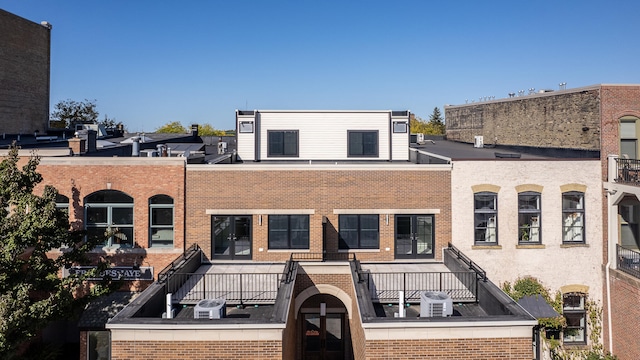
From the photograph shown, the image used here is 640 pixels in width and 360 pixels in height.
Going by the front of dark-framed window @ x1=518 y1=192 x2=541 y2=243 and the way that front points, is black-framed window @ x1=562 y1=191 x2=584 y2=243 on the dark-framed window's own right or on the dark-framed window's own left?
on the dark-framed window's own left

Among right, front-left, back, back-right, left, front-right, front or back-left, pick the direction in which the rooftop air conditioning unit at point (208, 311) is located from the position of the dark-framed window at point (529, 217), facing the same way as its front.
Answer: front-right

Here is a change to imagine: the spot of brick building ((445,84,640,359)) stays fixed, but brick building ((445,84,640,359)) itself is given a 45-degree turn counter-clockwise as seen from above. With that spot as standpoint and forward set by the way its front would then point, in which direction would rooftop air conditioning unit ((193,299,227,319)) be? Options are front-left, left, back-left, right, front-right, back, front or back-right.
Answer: right

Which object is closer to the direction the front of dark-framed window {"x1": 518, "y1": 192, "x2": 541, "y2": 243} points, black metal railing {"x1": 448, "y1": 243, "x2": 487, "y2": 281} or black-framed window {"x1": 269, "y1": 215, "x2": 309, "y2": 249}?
the black metal railing

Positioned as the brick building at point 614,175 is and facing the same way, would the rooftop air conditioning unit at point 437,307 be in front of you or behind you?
in front

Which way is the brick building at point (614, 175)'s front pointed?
toward the camera

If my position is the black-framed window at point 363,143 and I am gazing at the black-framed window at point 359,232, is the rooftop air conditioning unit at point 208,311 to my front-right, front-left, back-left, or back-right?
front-right

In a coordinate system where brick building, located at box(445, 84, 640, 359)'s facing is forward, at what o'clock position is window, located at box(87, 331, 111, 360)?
The window is roughly at 2 o'clock from the brick building.

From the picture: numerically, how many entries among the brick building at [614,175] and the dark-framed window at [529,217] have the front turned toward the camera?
2

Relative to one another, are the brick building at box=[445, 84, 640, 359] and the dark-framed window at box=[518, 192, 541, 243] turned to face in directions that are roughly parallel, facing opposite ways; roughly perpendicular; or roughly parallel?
roughly parallel

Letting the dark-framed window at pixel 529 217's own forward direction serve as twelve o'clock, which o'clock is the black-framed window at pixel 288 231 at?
The black-framed window is roughly at 2 o'clock from the dark-framed window.

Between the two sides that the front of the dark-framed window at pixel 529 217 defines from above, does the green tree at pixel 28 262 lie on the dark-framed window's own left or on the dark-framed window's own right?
on the dark-framed window's own right

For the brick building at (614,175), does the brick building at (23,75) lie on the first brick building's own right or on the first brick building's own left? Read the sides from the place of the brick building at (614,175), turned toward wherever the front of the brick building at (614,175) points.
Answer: on the first brick building's own right

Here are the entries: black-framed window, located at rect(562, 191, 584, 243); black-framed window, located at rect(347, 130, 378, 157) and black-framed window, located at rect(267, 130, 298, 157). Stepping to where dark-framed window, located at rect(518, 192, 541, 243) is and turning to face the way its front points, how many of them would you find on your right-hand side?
2

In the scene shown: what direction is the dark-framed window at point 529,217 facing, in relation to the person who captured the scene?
facing the viewer

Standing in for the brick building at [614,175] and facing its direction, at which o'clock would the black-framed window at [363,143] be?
The black-framed window is roughly at 3 o'clock from the brick building.

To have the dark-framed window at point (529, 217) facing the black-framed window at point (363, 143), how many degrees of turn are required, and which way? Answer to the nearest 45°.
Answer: approximately 90° to its right
